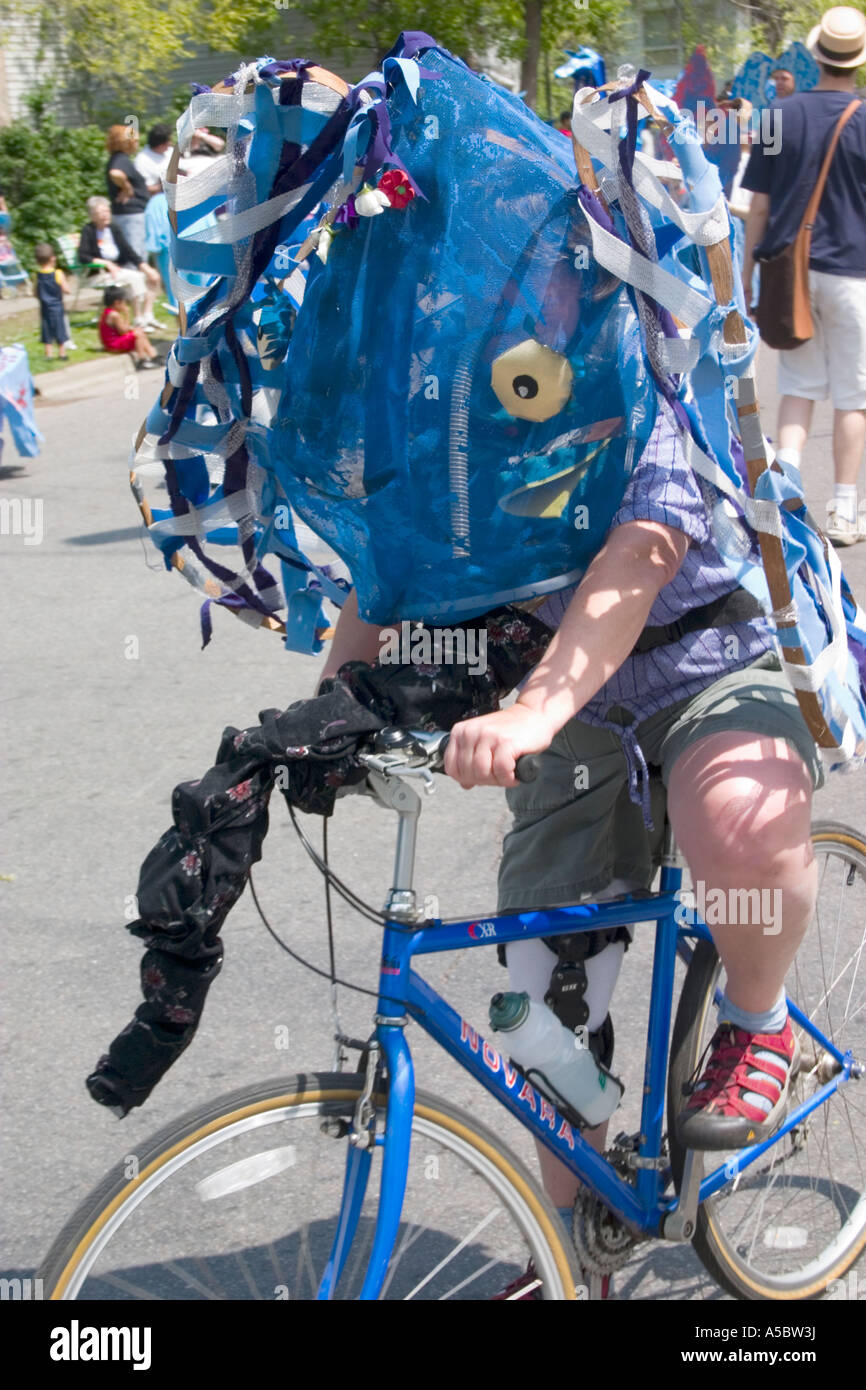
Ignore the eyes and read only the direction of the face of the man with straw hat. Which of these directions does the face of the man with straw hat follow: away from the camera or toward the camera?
away from the camera

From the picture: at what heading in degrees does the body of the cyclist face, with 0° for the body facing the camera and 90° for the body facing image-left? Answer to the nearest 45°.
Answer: approximately 45°

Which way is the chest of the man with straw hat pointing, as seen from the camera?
away from the camera

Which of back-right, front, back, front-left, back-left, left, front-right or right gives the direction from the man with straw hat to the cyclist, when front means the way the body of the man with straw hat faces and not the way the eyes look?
back

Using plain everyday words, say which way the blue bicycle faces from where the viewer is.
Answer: facing the viewer and to the left of the viewer

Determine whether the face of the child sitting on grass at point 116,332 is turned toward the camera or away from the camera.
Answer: toward the camera

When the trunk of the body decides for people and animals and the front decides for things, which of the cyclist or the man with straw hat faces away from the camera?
the man with straw hat

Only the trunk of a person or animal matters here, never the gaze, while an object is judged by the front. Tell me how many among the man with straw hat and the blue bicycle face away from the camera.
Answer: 1

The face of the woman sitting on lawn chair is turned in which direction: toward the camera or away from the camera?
toward the camera

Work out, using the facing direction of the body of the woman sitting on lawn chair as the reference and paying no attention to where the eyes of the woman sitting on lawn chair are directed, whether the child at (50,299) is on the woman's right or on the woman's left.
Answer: on the woman's right

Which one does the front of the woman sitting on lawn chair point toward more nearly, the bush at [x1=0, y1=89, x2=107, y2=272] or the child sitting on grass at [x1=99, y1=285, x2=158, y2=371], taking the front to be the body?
the child sitting on grass
